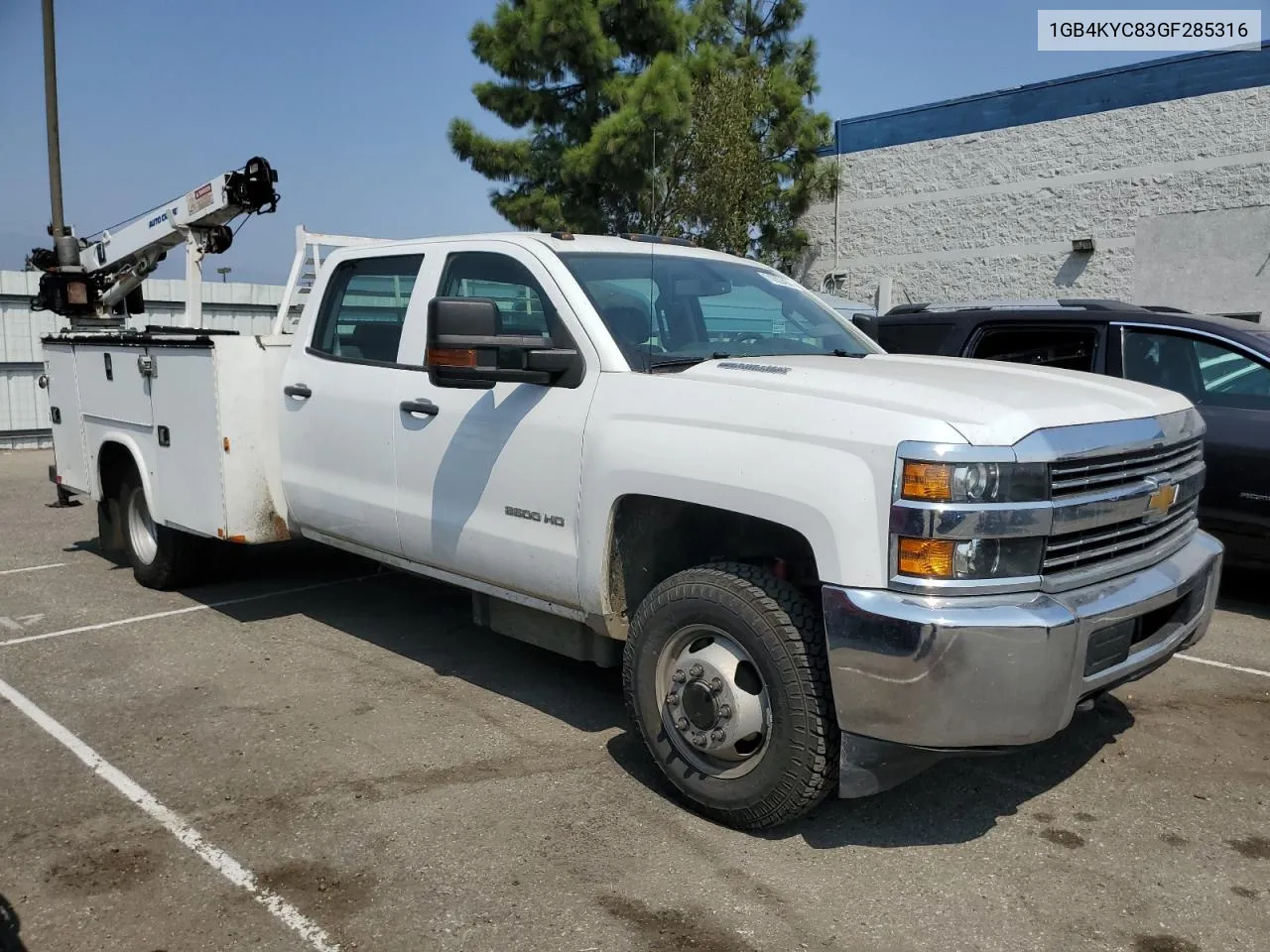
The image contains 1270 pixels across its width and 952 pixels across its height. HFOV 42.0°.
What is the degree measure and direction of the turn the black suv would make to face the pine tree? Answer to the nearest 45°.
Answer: approximately 135° to its left

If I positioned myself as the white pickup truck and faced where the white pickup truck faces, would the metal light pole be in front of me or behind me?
behind

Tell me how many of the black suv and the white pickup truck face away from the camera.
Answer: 0

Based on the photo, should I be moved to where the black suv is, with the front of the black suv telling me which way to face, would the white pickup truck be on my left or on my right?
on my right

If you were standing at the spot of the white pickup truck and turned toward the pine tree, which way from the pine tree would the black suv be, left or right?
right

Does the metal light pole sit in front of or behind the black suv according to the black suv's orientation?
behind

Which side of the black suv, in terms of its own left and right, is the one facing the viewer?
right
